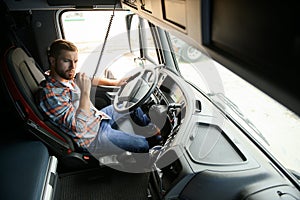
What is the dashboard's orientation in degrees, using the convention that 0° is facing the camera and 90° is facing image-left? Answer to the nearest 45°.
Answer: approximately 45°

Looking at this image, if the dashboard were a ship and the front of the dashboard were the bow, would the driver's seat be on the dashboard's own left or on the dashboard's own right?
on the dashboard's own right
